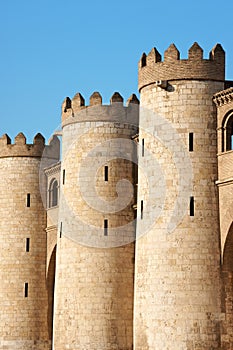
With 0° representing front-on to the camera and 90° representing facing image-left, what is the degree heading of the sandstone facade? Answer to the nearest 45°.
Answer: approximately 45°
